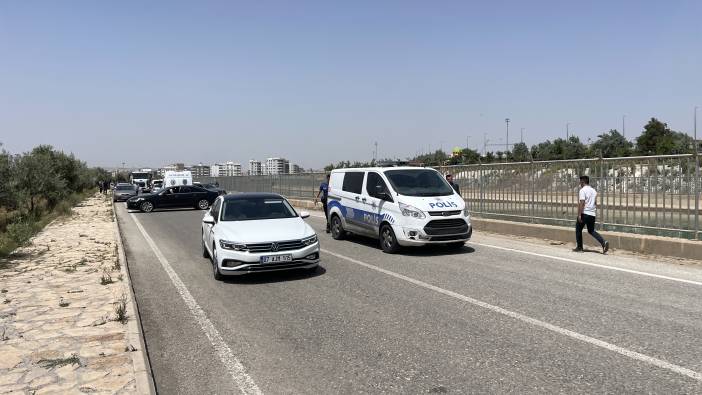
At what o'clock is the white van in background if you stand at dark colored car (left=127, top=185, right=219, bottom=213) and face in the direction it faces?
The white van in background is roughly at 3 o'clock from the dark colored car.

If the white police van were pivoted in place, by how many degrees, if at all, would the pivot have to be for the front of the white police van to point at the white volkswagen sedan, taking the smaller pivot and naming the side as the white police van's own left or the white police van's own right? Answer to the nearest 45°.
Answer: approximately 90° to the white police van's own right

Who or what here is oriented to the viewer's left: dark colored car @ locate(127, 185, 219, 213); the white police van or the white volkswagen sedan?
the dark colored car

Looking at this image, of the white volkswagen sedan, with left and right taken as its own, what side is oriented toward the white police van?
left

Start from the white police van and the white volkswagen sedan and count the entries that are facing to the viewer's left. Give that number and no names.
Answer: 0

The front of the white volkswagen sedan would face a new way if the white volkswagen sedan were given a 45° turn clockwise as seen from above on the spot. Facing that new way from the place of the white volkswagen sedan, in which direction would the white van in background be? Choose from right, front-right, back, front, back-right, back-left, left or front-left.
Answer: back

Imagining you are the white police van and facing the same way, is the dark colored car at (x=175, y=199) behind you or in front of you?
behind

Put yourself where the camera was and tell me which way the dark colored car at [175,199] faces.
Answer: facing to the left of the viewer

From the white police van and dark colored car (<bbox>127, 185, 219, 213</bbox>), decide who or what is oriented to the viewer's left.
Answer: the dark colored car

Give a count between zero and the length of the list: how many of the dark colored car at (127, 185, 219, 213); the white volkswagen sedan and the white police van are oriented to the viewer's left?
1

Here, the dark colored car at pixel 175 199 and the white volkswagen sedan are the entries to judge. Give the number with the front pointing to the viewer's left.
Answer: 1

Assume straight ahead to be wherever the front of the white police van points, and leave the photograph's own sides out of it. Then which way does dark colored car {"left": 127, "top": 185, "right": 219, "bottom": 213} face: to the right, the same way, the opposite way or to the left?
to the right

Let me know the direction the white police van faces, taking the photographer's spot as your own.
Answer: facing the viewer and to the right of the viewer

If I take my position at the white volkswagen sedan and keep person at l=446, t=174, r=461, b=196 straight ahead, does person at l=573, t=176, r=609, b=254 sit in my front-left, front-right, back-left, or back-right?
front-right
